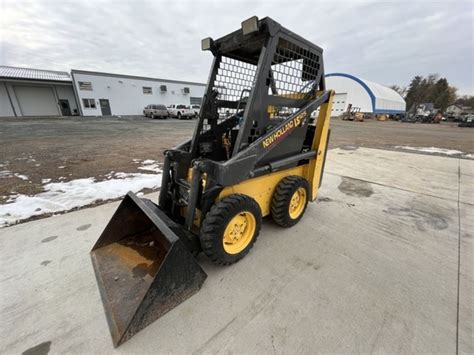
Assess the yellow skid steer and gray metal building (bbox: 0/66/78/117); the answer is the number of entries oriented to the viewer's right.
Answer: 0

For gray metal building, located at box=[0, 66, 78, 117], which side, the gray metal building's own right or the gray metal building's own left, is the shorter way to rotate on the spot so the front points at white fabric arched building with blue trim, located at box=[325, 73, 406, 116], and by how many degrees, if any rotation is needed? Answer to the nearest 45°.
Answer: approximately 45° to the gray metal building's own left

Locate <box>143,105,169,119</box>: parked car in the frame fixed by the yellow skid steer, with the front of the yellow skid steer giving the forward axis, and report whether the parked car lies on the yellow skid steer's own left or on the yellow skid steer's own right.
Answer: on the yellow skid steer's own right

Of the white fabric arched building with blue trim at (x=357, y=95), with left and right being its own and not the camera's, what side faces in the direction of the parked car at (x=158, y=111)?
front

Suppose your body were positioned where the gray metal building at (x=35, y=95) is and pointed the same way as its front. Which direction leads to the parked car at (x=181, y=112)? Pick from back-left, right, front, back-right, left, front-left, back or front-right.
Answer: front-left

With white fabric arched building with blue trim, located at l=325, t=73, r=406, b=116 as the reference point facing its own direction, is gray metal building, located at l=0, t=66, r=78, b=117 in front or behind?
in front

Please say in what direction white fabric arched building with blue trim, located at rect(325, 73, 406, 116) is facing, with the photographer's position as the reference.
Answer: facing the viewer and to the left of the viewer

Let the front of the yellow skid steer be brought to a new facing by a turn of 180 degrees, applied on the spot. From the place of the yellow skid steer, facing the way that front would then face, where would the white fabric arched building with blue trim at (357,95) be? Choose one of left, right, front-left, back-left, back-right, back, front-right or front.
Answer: front

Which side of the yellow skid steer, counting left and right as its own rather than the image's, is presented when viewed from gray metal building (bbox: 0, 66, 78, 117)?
right

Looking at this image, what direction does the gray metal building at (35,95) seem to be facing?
toward the camera

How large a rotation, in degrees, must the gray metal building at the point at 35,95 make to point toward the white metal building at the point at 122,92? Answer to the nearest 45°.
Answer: approximately 45° to its left

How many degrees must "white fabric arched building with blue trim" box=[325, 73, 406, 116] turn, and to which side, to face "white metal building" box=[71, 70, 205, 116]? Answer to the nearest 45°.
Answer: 0° — it already faces it

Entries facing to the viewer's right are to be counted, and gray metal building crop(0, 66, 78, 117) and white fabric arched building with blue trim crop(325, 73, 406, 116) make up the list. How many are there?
0

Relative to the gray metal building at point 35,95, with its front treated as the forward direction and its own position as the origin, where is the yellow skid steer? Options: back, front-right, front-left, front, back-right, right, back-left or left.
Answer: front

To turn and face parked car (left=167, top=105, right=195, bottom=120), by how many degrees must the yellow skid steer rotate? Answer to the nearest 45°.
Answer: approximately 135° to its right
